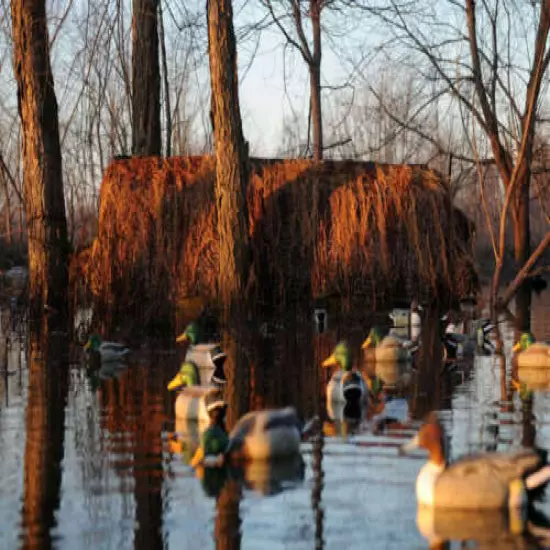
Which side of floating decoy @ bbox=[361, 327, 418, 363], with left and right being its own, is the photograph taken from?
left

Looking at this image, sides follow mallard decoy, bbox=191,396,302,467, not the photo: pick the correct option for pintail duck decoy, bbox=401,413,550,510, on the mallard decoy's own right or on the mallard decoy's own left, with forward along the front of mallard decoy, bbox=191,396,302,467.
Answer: on the mallard decoy's own left

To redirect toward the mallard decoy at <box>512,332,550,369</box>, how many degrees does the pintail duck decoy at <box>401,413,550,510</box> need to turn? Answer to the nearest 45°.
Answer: approximately 90° to its right

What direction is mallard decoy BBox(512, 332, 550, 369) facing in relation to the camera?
to the viewer's left

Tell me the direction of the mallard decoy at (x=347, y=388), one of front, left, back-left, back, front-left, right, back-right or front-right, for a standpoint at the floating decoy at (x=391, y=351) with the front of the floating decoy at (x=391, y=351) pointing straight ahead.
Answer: left

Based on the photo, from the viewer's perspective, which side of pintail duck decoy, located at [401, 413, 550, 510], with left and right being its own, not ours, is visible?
left

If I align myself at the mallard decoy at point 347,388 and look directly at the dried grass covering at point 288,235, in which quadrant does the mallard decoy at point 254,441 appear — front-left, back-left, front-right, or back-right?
back-left

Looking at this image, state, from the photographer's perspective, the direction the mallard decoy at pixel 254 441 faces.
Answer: facing to the left of the viewer

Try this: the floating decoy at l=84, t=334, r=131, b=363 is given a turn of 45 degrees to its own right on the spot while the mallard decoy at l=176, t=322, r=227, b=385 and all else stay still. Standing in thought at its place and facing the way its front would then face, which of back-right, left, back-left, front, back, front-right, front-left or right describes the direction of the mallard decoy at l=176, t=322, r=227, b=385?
back

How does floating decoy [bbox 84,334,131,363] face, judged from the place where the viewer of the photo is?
facing to the left of the viewer
